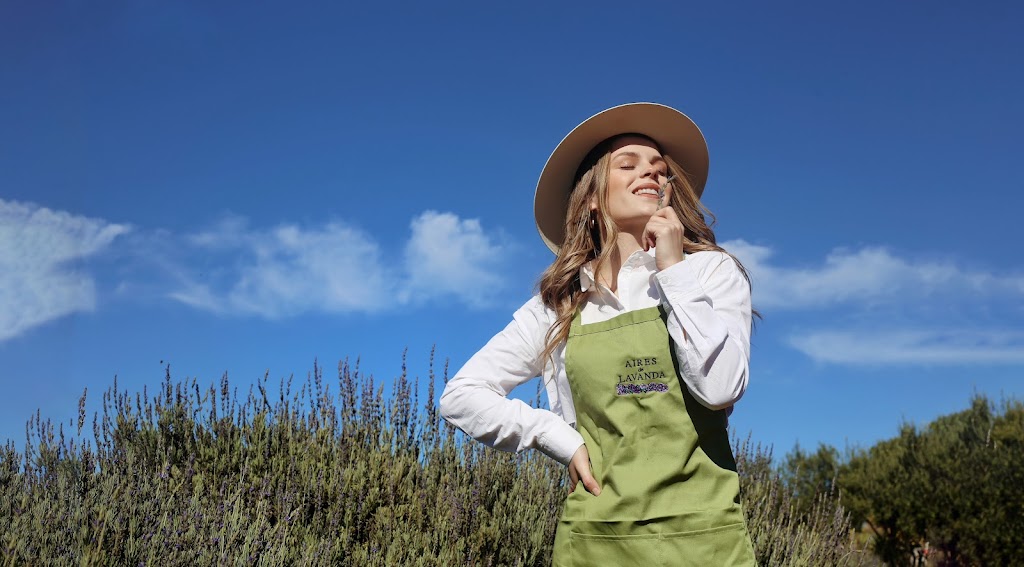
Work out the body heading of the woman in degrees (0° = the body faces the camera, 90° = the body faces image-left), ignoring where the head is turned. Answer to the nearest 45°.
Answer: approximately 0°

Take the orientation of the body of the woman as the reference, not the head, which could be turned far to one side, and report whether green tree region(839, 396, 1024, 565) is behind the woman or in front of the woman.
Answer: behind
